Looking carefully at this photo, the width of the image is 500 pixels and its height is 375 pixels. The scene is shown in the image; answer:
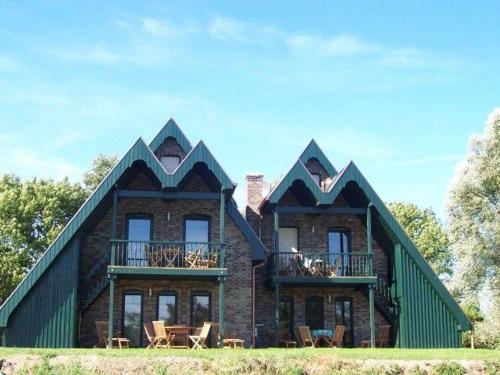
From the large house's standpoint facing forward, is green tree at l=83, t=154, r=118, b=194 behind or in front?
behind

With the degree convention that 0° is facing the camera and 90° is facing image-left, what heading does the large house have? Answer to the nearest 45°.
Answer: approximately 0°

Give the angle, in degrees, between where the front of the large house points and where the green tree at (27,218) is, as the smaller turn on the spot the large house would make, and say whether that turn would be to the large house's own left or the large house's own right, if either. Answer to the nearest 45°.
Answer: approximately 135° to the large house's own right

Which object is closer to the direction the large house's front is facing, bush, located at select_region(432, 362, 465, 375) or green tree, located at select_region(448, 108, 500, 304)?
the bush

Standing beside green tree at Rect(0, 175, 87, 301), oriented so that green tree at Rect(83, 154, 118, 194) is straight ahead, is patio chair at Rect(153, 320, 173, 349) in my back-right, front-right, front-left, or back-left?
back-right

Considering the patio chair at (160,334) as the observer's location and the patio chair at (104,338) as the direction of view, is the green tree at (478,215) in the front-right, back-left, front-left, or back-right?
back-right

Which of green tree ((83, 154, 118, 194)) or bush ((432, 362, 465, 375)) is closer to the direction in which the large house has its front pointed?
the bush
